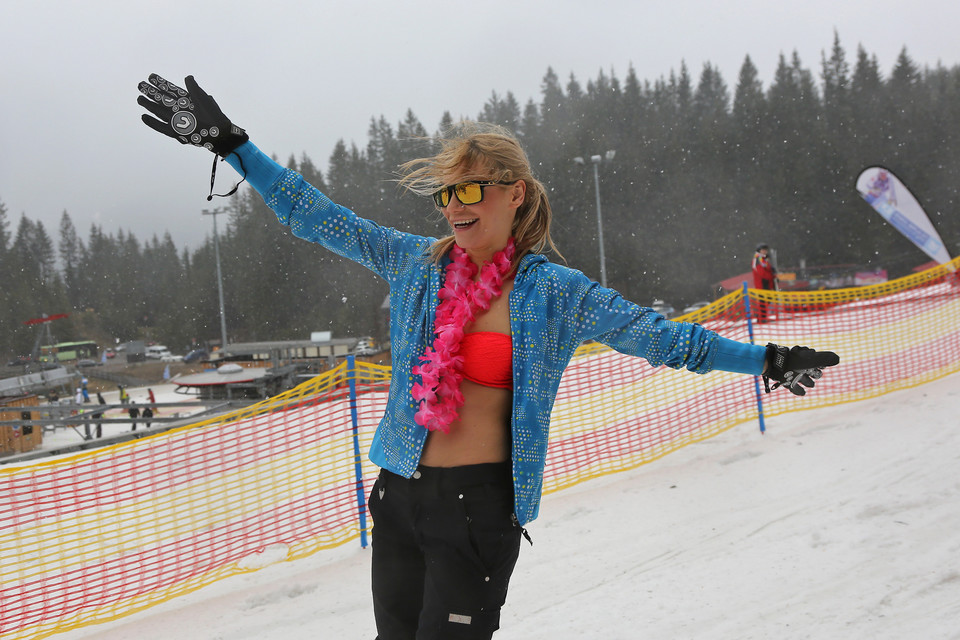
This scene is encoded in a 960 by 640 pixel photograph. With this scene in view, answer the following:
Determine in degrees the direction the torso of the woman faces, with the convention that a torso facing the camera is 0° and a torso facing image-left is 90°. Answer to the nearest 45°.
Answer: approximately 45°

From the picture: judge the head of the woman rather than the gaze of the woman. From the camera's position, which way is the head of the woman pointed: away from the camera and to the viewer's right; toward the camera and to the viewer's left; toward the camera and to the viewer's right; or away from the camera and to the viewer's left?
toward the camera and to the viewer's left

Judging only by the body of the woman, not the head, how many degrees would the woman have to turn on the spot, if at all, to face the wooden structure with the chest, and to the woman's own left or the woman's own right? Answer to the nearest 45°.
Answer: approximately 90° to the woman's own right

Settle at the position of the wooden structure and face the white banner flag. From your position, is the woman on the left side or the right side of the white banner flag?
right

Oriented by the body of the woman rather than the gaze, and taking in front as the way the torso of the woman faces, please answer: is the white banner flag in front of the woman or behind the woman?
behind
